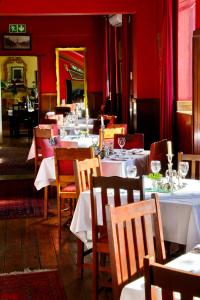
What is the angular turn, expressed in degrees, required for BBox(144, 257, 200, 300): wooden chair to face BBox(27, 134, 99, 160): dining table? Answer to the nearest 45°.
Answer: approximately 45° to its left

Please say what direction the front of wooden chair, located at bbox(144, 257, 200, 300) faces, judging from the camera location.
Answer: facing away from the viewer and to the right of the viewer

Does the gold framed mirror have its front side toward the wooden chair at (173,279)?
yes

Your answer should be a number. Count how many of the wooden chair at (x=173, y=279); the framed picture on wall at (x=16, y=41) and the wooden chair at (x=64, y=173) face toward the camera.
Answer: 1

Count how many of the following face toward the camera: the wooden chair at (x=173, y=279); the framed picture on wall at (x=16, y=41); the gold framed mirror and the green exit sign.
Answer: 3

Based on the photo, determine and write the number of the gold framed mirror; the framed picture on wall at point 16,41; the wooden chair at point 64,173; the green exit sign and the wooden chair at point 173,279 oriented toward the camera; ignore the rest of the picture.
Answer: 3

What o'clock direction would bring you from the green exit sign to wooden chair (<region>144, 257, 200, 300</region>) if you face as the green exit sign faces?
The wooden chair is roughly at 12 o'clock from the green exit sign.

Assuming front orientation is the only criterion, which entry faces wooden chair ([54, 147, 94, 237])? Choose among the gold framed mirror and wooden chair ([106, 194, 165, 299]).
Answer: the gold framed mirror

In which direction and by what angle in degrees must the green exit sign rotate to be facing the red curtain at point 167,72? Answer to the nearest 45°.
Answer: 0° — it already faces it

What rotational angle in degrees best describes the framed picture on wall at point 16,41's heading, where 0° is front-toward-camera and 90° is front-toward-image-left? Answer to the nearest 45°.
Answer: approximately 0°
